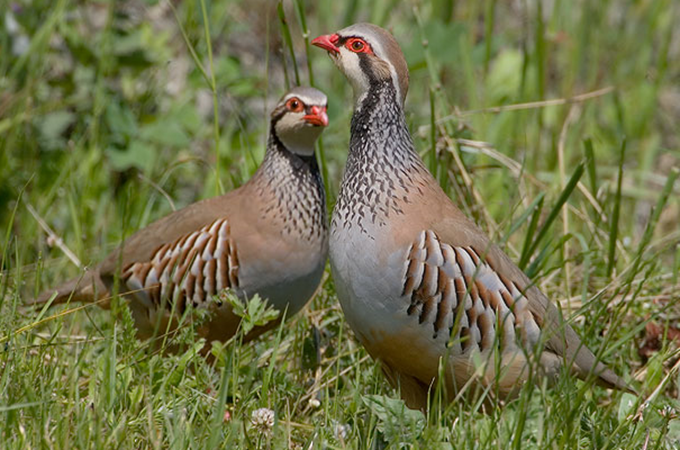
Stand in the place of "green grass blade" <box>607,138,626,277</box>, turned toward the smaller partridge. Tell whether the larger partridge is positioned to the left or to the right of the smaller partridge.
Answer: left

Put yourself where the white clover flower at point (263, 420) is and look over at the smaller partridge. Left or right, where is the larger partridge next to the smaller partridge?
right

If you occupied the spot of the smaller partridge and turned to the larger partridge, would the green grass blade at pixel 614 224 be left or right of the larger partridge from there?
left

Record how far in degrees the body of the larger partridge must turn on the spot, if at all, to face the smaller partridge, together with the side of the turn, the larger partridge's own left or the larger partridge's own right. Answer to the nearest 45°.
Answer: approximately 45° to the larger partridge's own right

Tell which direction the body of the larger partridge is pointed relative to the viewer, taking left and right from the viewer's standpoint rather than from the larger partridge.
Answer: facing to the left of the viewer

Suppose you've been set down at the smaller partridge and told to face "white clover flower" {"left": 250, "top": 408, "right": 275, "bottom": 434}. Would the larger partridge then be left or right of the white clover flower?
left

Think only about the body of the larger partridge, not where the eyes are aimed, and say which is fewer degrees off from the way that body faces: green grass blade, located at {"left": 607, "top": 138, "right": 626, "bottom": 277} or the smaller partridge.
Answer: the smaller partridge
